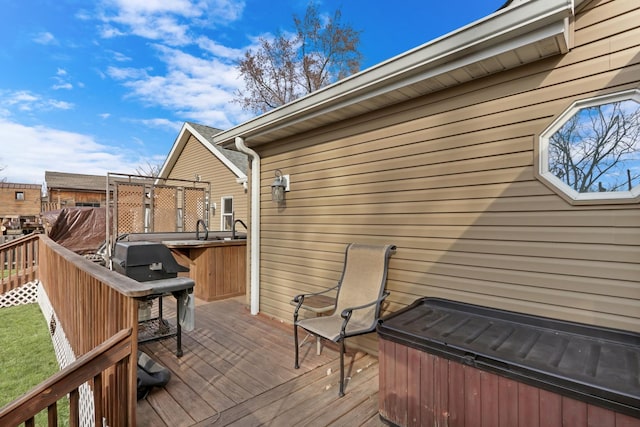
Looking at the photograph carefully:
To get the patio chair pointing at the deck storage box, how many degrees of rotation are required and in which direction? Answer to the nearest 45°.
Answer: approximately 90° to its left

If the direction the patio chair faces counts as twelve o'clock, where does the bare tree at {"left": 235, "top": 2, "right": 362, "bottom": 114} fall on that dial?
The bare tree is roughly at 4 o'clock from the patio chair.

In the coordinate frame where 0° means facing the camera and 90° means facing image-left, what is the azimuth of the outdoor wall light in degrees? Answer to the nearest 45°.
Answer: approximately 45°

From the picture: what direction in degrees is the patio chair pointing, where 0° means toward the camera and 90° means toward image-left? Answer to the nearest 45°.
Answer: approximately 45°
